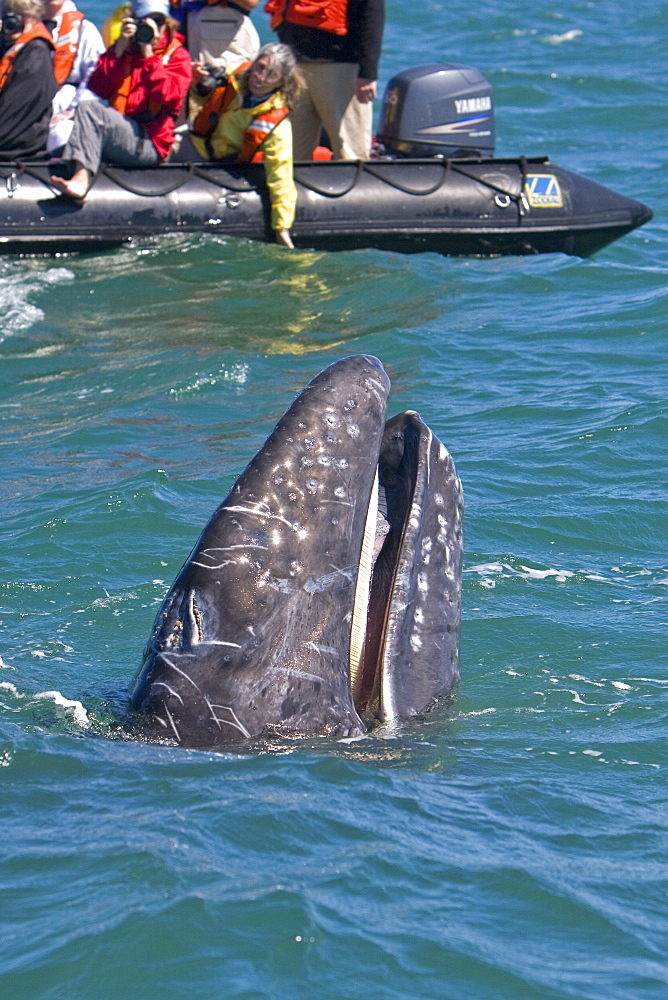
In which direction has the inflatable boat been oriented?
to the viewer's left

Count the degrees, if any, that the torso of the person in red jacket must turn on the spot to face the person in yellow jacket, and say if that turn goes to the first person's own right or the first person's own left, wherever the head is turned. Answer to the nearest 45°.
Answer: approximately 135° to the first person's own left
